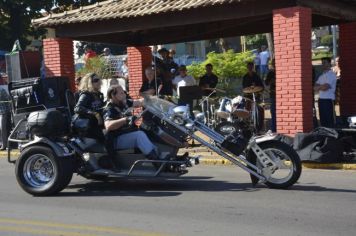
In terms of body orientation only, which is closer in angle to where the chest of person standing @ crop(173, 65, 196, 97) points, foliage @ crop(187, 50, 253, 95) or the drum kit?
the drum kit

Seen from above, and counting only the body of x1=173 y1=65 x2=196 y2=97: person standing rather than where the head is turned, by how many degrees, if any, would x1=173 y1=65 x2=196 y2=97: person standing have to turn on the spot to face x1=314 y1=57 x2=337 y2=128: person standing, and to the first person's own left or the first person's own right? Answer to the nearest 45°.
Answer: approximately 45° to the first person's own left

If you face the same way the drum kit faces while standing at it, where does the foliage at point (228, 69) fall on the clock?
The foliage is roughly at 6 o'clock from the drum kit.

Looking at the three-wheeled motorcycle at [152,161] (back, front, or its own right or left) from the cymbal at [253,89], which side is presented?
left

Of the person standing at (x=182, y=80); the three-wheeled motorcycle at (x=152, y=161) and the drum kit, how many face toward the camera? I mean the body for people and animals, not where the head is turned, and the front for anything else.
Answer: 2

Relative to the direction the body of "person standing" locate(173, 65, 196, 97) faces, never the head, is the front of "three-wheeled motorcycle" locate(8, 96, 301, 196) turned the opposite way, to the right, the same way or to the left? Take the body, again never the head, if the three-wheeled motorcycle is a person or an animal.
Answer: to the left

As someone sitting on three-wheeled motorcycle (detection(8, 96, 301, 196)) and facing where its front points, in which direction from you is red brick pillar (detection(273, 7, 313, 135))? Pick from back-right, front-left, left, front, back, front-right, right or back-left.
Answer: front-left

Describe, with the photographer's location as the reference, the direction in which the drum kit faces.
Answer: facing the viewer

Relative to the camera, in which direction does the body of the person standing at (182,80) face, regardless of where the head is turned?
toward the camera

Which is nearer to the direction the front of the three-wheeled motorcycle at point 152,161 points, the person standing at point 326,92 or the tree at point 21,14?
the person standing

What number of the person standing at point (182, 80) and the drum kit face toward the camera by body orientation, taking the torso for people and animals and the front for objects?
2

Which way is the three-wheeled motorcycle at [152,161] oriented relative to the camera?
to the viewer's right

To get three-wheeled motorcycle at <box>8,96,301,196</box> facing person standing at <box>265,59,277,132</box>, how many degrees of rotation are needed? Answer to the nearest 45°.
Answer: approximately 45° to its left

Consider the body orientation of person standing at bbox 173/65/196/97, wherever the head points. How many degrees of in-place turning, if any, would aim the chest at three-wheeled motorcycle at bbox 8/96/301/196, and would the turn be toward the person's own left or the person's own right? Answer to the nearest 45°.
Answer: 0° — they already face it
